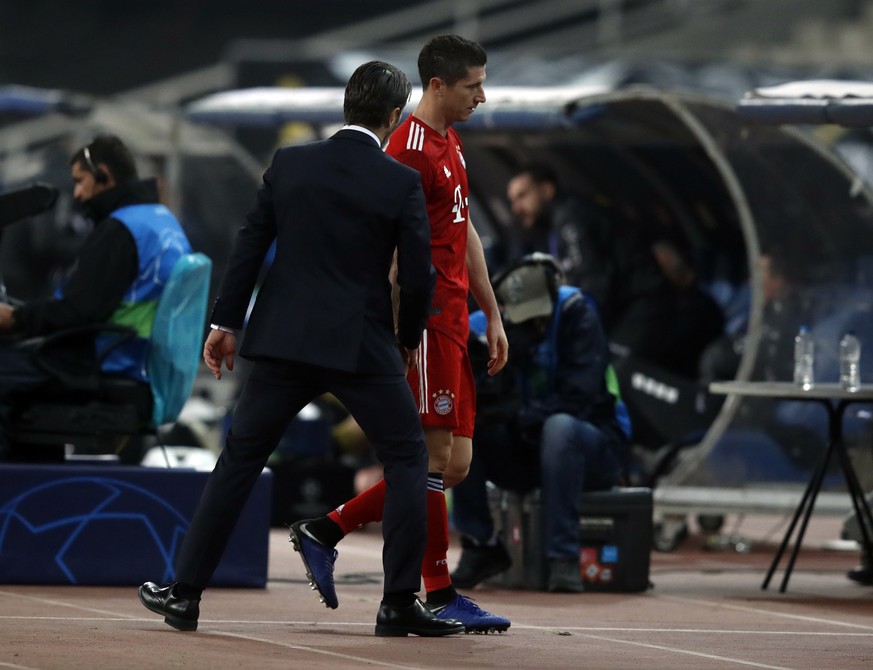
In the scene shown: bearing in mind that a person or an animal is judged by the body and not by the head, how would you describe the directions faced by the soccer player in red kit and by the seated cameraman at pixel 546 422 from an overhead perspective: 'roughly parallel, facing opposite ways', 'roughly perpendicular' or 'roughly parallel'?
roughly perpendicular

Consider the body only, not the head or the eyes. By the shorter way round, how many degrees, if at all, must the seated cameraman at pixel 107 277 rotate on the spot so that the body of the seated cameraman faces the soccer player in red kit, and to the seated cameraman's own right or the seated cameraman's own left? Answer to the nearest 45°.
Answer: approximately 135° to the seated cameraman's own left

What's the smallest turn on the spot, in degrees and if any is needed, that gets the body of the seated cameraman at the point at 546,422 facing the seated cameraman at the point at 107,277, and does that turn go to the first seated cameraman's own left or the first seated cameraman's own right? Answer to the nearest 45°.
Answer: approximately 45° to the first seated cameraman's own right

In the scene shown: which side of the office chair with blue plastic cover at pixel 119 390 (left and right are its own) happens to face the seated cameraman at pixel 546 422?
back

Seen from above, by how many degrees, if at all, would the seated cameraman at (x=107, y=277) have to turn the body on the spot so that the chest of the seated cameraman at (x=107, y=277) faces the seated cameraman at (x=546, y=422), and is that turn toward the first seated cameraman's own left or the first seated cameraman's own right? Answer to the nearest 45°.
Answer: approximately 180°

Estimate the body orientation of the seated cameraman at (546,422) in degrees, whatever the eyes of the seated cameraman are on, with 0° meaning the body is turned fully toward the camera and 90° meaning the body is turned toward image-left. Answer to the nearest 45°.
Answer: approximately 45°

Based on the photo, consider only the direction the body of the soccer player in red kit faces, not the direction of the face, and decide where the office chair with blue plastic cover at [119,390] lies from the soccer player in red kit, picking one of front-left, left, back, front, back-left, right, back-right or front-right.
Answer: back

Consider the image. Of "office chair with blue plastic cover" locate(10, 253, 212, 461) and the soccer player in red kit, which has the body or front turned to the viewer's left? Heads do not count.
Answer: the office chair with blue plastic cover

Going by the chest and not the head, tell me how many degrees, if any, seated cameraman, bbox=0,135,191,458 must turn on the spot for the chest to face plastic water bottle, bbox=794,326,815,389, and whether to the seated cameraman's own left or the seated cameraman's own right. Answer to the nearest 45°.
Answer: approximately 180°

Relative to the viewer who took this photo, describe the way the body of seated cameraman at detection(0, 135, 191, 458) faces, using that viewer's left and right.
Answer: facing to the left of the viewer

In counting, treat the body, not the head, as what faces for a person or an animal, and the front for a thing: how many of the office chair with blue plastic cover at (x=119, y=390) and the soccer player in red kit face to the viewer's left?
1
